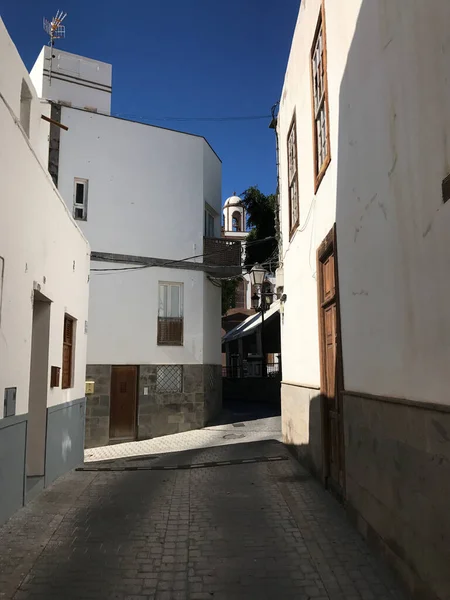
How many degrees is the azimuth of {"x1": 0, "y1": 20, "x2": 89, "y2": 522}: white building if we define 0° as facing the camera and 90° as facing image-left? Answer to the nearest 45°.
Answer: approximately 270°

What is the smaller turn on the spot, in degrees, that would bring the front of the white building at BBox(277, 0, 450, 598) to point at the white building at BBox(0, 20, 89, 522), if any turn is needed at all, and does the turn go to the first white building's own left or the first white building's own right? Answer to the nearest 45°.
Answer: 0° — it already faces it

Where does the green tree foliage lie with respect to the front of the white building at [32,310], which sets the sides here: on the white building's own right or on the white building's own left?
on the white building's own left

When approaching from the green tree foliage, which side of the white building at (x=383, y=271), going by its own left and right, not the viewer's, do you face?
right

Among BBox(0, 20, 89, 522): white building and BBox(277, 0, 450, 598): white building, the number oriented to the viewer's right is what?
1

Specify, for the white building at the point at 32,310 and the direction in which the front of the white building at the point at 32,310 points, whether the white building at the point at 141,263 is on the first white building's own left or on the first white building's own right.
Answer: on the first white building's own left

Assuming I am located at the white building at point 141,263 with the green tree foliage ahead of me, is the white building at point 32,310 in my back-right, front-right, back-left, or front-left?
back-right

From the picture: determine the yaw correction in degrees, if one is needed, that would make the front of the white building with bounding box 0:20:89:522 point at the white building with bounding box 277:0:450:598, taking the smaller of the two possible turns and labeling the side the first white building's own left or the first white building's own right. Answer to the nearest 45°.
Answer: approximately 45° to the first white building's own right

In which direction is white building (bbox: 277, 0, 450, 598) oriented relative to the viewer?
to the viewer's left

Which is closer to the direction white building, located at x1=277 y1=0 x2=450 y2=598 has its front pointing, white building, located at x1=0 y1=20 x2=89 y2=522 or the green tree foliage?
the white building

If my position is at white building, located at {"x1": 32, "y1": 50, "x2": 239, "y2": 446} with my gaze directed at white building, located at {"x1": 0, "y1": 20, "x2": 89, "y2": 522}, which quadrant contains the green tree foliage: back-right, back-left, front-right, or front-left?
back-left
